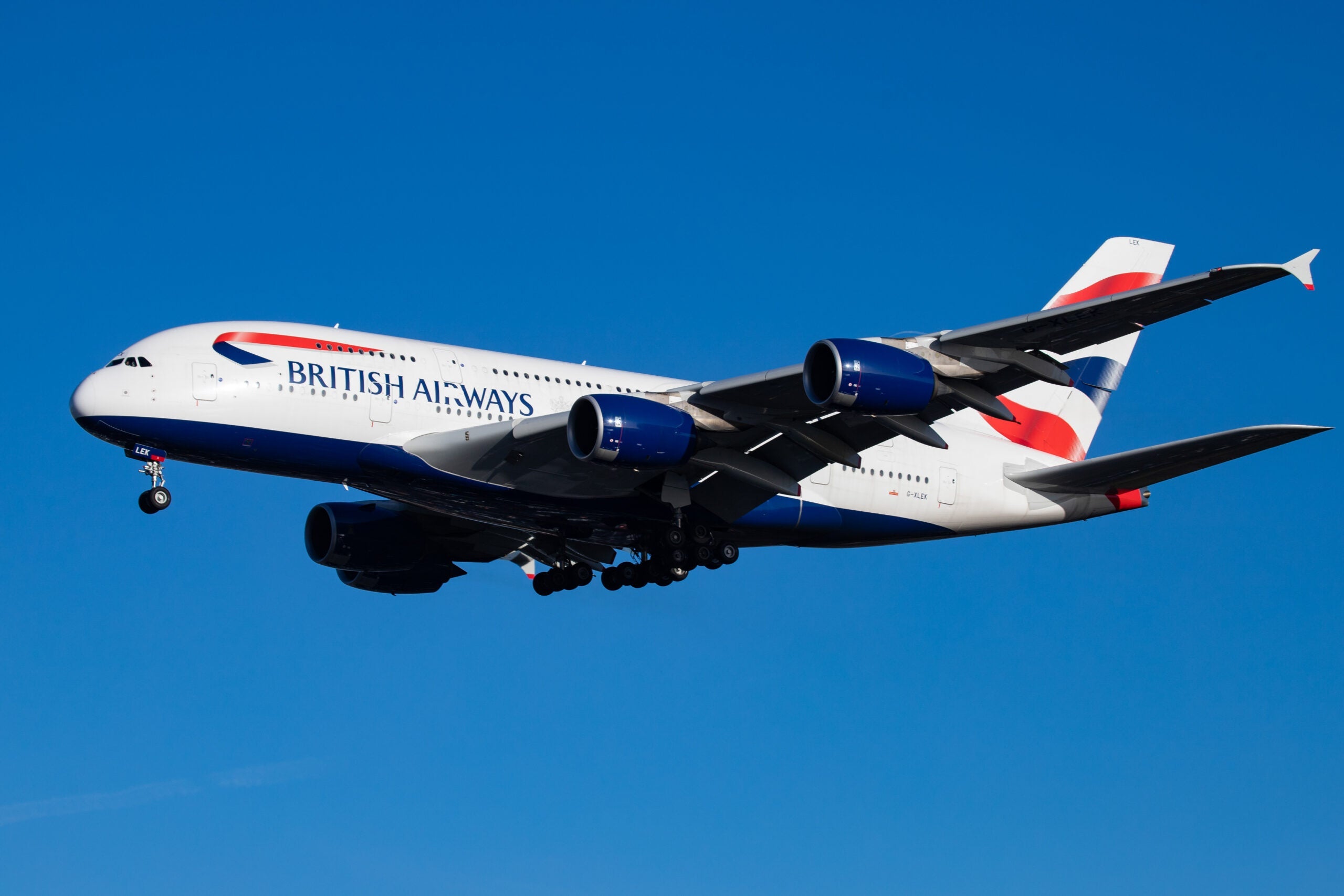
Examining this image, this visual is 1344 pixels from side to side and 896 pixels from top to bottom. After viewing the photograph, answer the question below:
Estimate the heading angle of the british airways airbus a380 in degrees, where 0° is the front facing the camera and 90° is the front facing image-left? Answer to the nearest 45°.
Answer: approximately 45°
